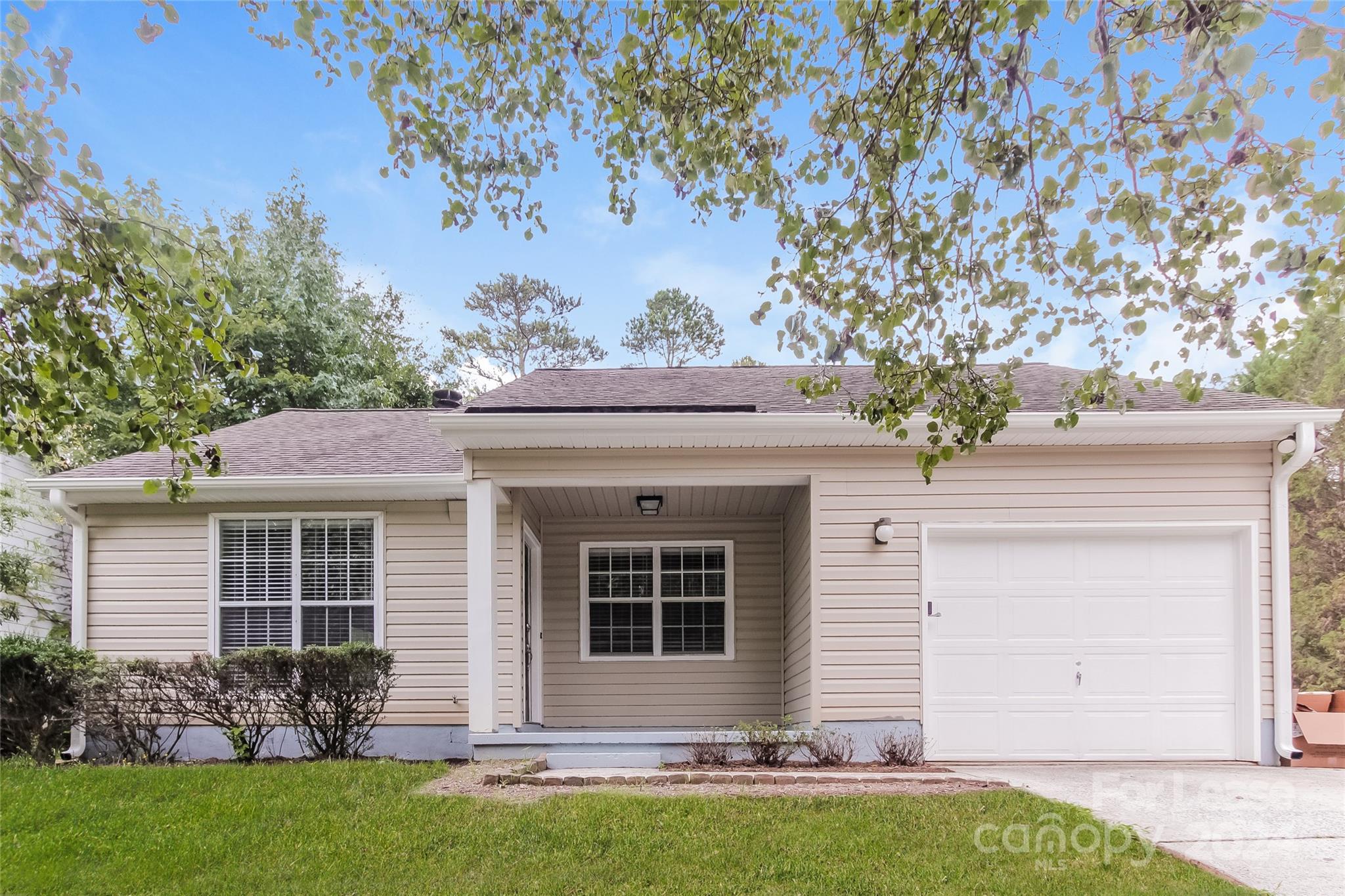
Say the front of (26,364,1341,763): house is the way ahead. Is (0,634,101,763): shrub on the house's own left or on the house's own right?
on the house's own right

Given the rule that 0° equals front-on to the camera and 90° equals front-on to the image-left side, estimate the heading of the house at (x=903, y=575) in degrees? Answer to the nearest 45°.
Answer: approximately 0°

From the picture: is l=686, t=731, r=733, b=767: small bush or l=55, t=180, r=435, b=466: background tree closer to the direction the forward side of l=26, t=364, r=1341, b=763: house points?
the small bush

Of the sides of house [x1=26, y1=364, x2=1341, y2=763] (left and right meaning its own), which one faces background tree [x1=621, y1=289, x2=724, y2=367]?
back

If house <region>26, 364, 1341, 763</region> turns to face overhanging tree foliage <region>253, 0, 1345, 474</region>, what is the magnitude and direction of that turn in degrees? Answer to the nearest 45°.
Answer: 0° — it already faces it

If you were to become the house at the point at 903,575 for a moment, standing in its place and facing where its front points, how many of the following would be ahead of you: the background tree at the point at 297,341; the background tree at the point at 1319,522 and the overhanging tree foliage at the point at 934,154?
1

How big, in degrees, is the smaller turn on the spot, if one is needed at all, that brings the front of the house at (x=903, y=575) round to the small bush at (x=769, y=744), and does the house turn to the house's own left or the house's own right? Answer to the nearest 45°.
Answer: approximately 45° to the house's own right

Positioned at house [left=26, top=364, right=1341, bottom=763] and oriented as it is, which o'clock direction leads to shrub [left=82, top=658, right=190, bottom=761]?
The shrub is roughly at 3 o'clock from the house.

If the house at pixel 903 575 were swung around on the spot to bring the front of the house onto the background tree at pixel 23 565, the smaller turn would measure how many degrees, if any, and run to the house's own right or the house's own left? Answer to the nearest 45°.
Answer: approximately 135° to the house's own right
